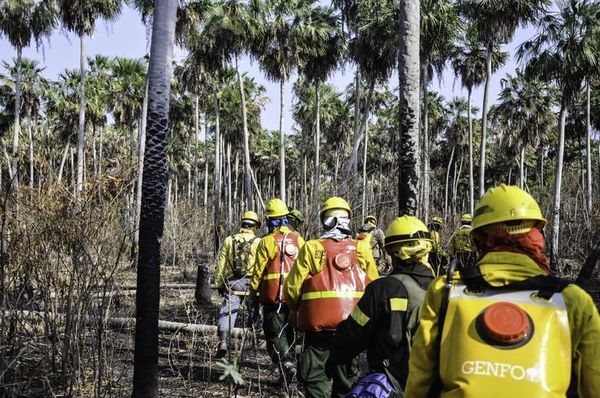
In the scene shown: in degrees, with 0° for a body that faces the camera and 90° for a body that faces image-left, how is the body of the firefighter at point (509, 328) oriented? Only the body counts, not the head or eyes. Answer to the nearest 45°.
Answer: approximately 180°

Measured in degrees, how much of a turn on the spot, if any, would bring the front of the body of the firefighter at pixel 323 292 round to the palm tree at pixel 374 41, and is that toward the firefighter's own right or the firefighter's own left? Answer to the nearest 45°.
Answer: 0° — they already face it

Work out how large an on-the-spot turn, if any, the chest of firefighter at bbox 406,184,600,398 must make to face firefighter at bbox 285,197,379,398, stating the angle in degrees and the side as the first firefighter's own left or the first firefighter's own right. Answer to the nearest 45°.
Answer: approximately 45° to the first firefighter's own left

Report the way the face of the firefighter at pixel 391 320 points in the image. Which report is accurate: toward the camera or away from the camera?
away from the camera

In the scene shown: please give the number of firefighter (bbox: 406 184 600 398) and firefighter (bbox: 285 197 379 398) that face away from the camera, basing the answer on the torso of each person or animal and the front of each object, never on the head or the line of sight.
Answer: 2

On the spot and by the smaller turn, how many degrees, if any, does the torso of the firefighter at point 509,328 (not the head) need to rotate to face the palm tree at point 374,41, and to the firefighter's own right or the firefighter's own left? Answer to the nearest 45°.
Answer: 0° — they already face it

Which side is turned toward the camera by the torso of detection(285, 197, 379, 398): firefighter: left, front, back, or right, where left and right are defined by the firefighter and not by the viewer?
back
